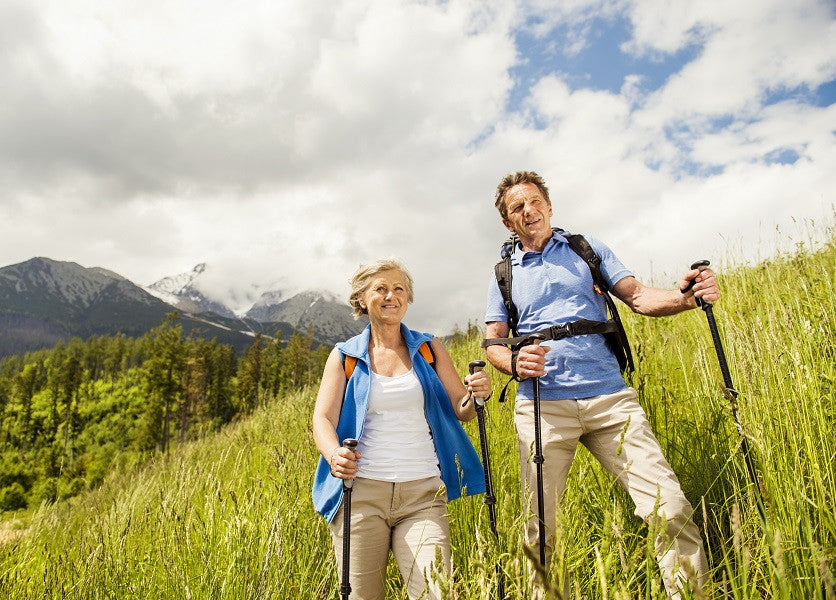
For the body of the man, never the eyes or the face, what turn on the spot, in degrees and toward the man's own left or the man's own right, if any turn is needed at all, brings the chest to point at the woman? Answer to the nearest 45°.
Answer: approximately 90° to the man's own right

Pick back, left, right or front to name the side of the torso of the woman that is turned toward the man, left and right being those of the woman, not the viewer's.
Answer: left

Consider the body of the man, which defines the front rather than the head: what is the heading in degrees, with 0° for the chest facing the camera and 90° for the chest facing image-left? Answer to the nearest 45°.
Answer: approximately 0°

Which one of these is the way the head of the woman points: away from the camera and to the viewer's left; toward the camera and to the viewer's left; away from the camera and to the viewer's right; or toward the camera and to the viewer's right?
toward the camera and to the viewer's right

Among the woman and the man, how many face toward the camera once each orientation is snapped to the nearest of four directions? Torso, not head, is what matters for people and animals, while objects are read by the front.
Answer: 2

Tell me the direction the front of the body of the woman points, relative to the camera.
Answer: toward the camera
